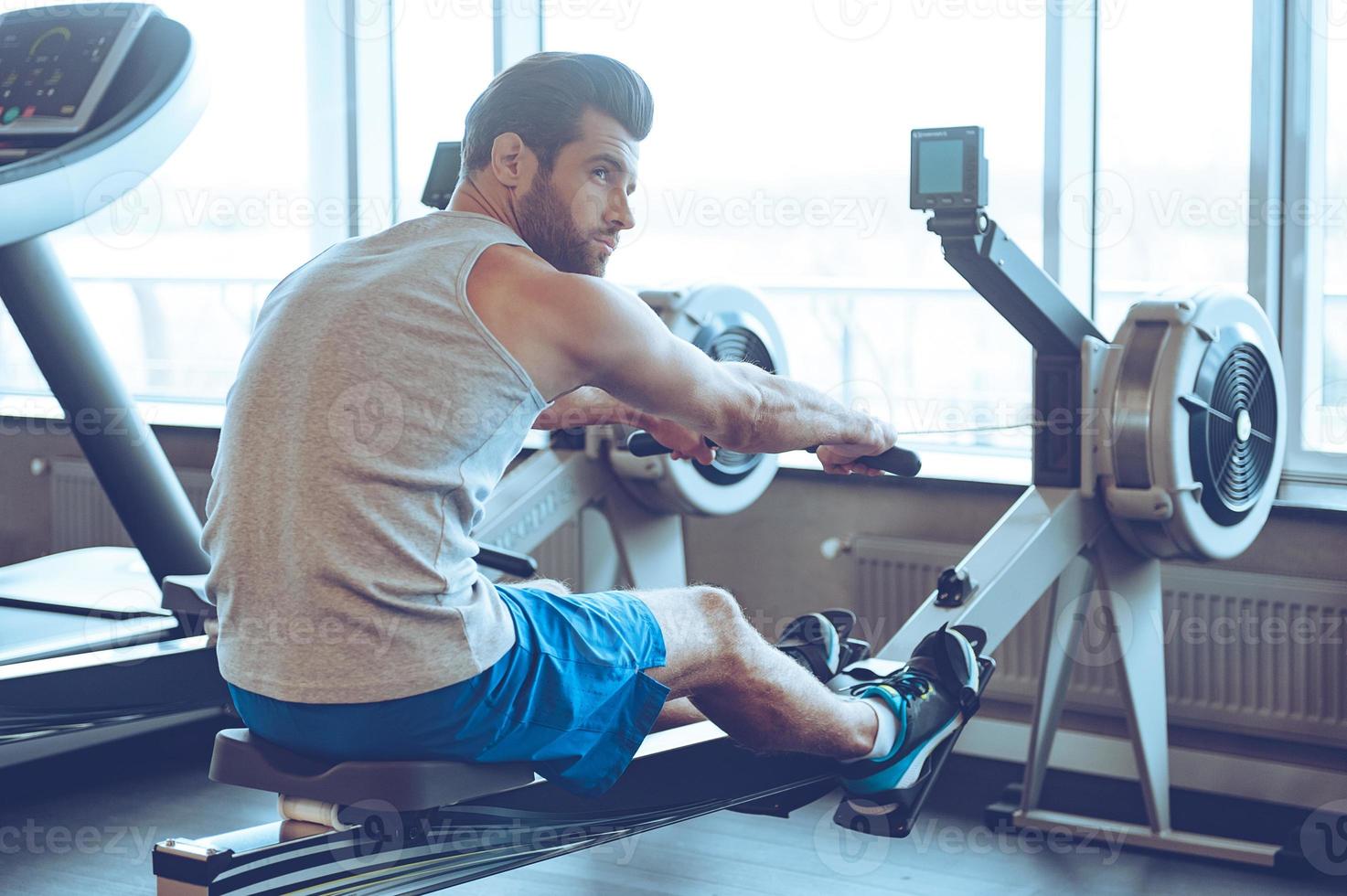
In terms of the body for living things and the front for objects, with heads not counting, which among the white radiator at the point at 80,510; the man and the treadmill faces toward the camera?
the white radiator

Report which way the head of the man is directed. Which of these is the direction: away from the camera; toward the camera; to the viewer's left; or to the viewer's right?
to the viewer's right

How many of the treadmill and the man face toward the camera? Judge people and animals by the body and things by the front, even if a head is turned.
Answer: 0

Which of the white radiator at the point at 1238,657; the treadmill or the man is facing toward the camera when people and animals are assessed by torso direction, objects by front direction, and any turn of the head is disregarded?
the white radiator

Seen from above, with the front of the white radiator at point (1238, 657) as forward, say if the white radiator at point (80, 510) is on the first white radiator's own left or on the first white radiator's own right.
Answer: on the first white radiator's own right

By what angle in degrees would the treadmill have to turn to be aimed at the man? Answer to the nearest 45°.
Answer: approximately 135° to its right

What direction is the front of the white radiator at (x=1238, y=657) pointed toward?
toward the camera

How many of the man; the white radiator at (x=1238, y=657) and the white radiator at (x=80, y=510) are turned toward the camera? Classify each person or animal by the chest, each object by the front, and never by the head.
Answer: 2

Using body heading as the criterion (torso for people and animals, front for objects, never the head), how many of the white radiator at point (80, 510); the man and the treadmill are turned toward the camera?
1

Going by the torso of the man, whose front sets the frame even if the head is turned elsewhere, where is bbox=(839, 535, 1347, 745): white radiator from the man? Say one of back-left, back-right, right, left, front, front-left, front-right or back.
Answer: front

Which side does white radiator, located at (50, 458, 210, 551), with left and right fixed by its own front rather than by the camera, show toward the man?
front

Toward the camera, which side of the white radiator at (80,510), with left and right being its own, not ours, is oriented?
front

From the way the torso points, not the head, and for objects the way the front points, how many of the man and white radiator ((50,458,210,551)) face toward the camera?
1
